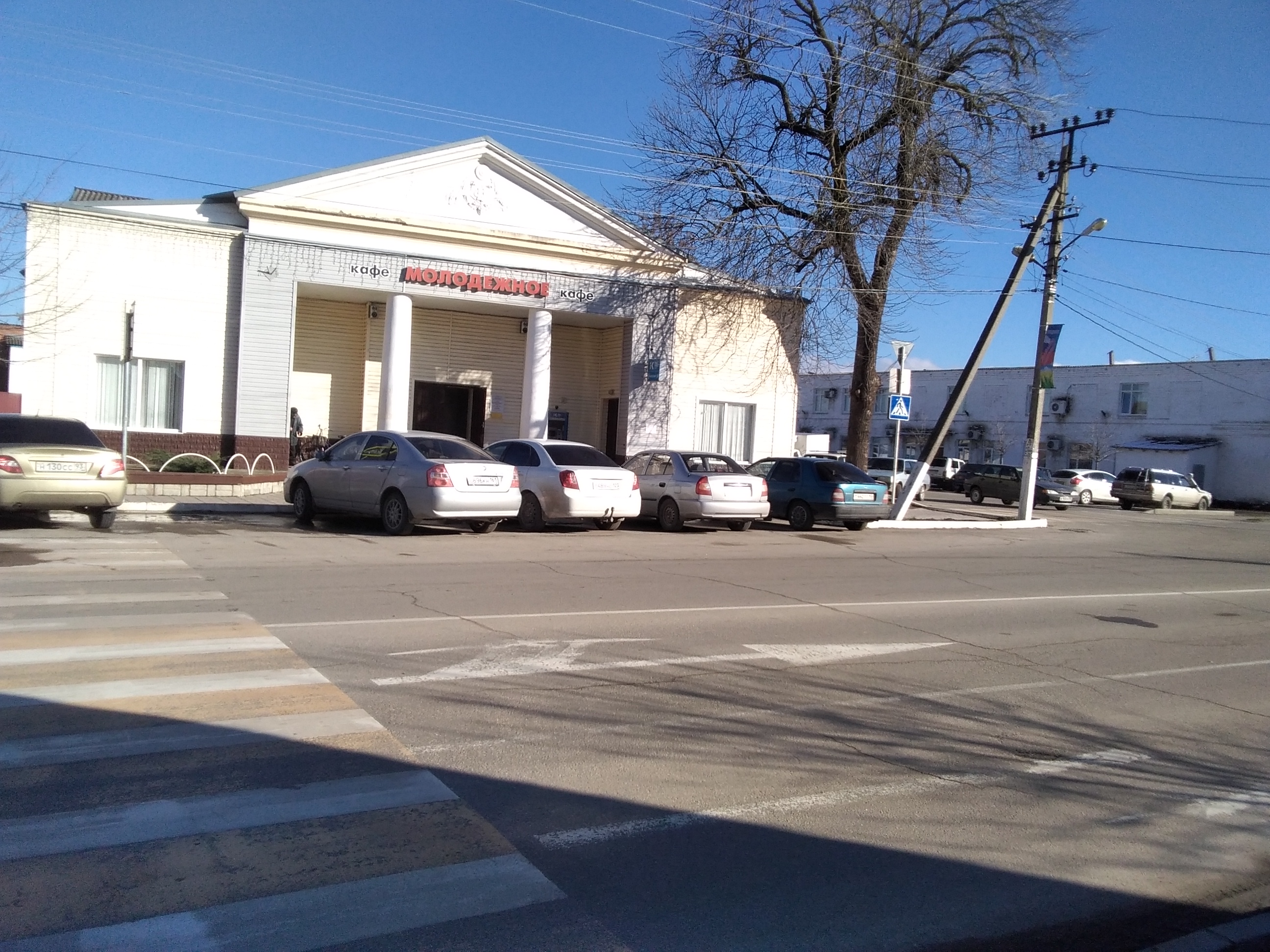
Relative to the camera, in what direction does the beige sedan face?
facing away from the viewer

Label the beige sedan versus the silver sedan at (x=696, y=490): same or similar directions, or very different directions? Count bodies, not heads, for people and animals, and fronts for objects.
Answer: same or similar directions

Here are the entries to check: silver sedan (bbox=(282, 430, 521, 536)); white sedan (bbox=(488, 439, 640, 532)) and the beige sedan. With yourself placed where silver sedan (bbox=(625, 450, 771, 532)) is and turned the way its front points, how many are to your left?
3

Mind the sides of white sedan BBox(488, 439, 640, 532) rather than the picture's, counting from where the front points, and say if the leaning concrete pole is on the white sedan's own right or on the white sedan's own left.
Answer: on the white sedan's own right

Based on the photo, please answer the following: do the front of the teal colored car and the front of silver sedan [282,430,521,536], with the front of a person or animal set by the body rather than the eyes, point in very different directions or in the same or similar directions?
same or similar directions

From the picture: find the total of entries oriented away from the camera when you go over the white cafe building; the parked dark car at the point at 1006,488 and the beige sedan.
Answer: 1

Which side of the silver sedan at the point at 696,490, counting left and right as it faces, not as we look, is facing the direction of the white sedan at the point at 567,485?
left

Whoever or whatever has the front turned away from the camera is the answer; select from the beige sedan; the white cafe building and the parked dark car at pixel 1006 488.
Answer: the beige sedan

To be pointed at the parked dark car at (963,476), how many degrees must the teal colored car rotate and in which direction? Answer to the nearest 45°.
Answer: approximately 45° to its right

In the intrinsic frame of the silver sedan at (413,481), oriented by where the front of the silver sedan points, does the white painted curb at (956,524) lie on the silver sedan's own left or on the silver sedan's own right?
on the silver sedan's own right

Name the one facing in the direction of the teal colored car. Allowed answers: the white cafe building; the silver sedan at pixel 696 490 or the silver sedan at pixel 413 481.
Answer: the white cafe building

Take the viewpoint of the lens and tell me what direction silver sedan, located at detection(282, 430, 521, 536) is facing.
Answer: facing away from the viewer and to the left of the viewer

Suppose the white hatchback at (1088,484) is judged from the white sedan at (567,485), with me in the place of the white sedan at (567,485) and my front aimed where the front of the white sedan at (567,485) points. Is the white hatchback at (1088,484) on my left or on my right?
on my right

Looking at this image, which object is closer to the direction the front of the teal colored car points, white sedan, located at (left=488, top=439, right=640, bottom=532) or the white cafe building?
the white cafe building

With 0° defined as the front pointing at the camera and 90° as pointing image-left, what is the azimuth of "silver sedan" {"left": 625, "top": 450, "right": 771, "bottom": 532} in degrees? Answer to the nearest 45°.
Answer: approximately 135°

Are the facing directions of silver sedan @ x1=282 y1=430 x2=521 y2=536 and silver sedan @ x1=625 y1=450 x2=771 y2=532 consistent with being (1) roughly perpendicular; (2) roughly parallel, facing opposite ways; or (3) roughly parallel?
roughly parallel

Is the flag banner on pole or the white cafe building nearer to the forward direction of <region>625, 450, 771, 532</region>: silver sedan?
the white cafe building

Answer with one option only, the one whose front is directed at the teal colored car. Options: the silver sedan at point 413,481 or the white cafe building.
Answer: the white cafe building

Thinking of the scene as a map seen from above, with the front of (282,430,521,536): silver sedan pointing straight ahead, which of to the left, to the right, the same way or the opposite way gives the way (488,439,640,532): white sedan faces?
the same way
